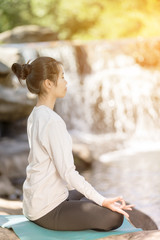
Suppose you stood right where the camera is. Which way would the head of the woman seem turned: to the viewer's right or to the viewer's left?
to the viewer's right

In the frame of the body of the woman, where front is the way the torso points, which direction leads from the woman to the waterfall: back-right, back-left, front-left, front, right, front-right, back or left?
left

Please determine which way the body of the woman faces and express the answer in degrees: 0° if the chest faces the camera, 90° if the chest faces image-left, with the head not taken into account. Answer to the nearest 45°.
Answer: approximately 270°

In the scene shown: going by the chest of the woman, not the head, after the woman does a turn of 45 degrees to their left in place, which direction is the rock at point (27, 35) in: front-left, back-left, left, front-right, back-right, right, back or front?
front-left

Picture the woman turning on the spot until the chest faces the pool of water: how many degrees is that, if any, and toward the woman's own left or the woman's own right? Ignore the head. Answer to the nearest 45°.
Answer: approximately 90° to the woman's own left

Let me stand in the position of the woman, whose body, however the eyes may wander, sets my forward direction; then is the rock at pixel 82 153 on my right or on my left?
on my left
